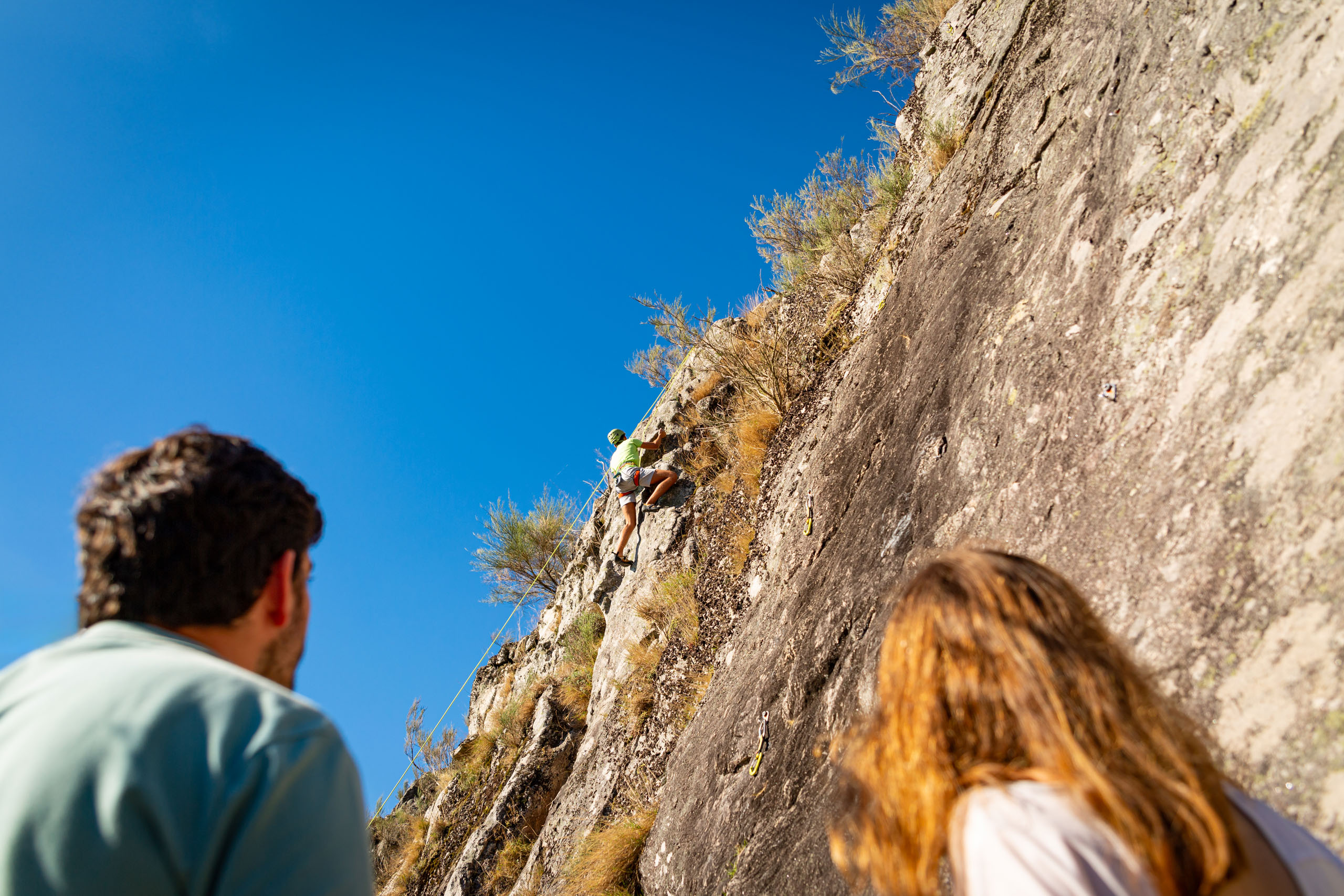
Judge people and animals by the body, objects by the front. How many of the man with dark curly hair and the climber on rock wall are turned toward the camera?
0

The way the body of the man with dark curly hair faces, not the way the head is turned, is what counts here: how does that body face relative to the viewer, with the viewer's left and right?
facing away from the viewer and to the right of the viewer

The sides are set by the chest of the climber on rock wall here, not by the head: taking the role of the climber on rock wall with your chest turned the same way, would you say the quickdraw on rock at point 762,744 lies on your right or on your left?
on your right

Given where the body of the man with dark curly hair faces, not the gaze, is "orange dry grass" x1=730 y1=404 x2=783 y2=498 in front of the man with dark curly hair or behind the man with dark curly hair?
in front

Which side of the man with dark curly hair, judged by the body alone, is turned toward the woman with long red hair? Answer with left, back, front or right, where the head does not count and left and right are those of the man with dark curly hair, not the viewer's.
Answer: right

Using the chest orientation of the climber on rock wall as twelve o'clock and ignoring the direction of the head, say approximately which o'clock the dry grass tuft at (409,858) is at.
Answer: The dry grass tuft is roughly at 9 o'clock from the climber on rock wall.

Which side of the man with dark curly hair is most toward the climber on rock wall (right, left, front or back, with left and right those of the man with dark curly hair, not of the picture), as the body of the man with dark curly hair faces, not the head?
front

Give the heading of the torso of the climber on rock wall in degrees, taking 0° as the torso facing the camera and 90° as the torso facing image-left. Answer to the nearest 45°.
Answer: approximately 225°

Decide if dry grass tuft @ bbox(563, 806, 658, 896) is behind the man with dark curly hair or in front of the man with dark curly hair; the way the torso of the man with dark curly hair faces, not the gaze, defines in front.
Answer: in front

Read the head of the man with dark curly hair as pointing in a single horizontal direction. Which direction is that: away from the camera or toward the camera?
away from the camera

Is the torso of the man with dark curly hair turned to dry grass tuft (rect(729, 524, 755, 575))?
yes

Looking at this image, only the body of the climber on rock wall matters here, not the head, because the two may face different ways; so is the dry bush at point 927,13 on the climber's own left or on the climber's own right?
on the climber's own right

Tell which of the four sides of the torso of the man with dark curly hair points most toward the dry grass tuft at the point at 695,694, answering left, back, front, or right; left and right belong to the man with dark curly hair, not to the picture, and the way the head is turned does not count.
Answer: front
